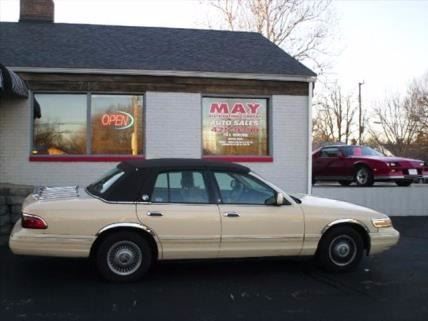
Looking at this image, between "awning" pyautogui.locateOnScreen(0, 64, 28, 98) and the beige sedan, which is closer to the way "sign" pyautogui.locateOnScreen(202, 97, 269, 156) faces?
the beige sedan

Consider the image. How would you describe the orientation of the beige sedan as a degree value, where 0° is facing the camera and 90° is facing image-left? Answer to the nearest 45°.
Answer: approximately 270°

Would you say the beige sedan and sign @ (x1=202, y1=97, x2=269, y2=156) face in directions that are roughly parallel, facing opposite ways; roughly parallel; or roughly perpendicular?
roughly perpendicular

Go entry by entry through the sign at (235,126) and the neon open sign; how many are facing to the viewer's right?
0

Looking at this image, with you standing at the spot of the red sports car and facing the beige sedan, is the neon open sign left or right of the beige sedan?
right

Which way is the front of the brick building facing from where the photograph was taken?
facing the viewer

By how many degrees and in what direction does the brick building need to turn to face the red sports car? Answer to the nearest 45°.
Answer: approximately 135° to its left

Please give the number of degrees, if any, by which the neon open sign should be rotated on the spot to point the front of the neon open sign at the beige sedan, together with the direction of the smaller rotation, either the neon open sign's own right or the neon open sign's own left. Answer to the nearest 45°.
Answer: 0° — it already faces it

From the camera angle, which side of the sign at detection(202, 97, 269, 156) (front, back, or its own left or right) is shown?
front

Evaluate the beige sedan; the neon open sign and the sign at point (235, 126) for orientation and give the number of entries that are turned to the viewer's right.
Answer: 1

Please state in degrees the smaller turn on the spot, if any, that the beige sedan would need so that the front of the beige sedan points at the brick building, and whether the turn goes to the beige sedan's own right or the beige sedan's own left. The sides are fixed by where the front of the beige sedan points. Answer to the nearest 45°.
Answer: approximately 90° to the beige sedan's own left

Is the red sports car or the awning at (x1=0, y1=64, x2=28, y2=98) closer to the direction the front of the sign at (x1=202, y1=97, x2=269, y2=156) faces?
the awning

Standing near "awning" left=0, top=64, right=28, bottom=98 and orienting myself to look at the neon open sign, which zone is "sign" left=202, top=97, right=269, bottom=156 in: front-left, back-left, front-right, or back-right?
front-right

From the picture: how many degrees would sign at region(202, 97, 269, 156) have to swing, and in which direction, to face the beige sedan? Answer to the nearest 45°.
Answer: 0° — it already faces it

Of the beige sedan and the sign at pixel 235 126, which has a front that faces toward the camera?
the sign
